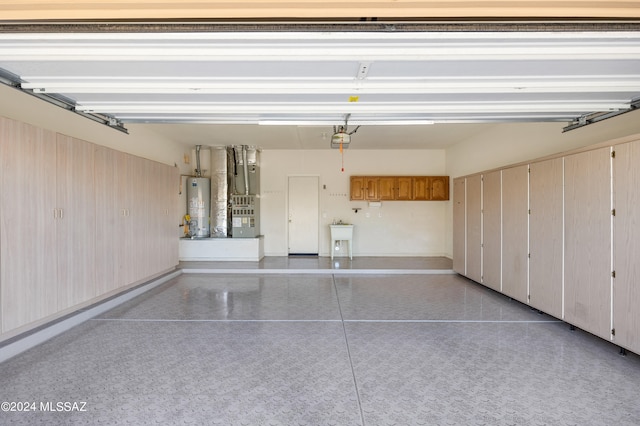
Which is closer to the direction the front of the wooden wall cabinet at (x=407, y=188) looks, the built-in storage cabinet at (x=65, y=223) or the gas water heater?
the built-in storage cabinet

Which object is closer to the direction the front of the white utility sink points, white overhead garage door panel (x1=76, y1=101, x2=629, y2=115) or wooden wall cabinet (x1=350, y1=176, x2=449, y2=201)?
the white overhead garage door panel

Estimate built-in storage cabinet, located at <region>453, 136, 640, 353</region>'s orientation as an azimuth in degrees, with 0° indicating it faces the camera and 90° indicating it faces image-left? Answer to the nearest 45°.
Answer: approximately 45°

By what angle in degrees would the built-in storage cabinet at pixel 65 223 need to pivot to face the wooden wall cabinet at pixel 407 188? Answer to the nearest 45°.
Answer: approximately 45° to its left

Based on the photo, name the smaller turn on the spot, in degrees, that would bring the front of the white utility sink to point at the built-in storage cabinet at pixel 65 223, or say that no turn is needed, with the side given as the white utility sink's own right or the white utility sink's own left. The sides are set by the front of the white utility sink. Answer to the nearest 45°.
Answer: approximately 45° to the white utility sink's own right

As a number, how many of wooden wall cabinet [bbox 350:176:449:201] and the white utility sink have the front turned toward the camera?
2

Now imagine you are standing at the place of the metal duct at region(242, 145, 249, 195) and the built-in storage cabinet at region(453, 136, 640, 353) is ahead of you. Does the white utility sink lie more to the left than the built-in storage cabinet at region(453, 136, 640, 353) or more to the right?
left

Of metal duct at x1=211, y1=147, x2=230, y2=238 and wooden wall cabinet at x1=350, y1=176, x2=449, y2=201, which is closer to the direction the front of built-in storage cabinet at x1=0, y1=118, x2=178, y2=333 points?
the wooden wall cabinet

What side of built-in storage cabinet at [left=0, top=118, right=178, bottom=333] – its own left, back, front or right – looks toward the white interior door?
left

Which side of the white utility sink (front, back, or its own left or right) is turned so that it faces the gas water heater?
right
